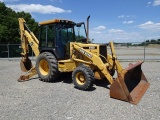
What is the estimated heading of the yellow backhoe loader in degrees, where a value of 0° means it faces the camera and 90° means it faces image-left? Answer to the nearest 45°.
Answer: approximately 315°
